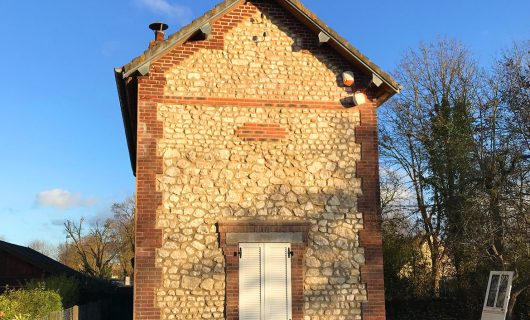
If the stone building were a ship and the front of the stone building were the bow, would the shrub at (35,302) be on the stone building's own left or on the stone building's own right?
on the stone building's own right

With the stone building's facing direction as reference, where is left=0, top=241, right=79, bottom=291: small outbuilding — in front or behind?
behind

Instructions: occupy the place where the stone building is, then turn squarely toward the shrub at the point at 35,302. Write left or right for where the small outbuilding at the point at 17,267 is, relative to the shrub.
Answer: right

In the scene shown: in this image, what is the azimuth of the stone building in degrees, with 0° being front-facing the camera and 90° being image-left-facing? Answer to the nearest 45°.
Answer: approximately 0°
